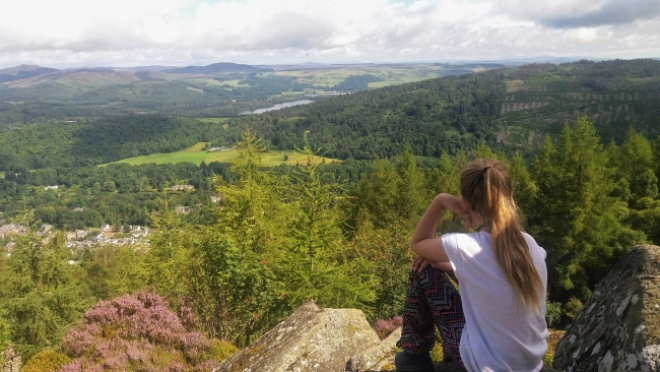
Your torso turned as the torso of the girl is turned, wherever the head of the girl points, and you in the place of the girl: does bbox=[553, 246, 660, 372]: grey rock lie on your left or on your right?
on your right

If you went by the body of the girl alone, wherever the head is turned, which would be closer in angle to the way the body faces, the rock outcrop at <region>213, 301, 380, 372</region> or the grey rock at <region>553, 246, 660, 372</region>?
the rock outcrop

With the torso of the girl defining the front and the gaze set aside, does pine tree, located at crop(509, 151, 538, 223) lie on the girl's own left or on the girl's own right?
on the girl's own right

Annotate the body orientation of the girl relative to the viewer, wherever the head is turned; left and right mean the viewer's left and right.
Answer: facing away from the viewer and to the left of the viewer
